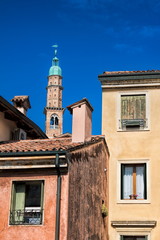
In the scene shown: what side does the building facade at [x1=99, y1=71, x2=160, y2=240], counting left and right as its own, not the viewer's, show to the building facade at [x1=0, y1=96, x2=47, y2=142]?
right

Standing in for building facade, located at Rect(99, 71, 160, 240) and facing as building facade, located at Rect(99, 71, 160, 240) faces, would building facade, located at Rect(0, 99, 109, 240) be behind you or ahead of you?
ahead

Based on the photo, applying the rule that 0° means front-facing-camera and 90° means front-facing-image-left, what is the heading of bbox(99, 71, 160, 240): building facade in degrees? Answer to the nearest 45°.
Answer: approximately 0°
